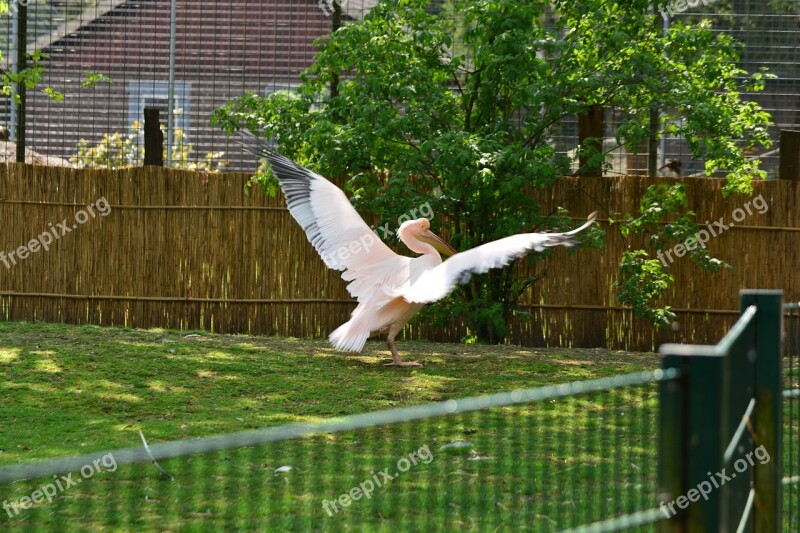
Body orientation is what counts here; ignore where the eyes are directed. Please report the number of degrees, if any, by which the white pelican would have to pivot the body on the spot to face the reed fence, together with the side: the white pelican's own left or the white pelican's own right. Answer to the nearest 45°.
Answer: approximately 90° to the white pelican's own left

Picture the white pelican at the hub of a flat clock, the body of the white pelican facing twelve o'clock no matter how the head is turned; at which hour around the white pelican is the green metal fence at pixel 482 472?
The green metal fence is roughly at 4 o'clock from the white pelican.

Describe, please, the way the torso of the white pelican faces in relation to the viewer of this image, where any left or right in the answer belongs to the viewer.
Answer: facing away from the viewer and to the right of the viewer

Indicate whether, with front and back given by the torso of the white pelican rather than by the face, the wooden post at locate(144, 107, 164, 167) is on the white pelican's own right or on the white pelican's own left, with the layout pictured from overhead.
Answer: on the white pelican's own left

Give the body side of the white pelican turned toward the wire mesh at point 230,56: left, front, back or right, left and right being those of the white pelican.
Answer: left
